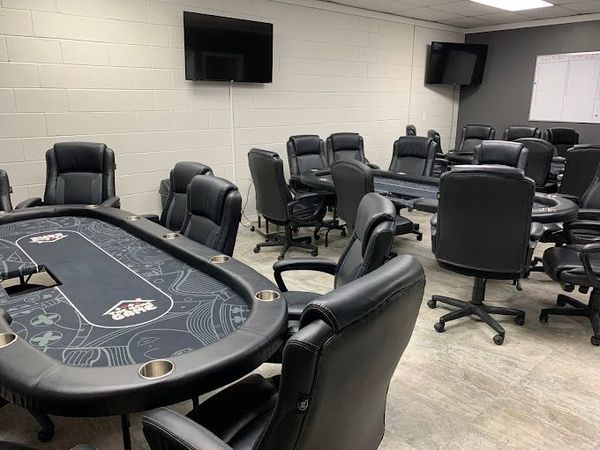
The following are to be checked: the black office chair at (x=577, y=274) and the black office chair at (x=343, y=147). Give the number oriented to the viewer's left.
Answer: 1

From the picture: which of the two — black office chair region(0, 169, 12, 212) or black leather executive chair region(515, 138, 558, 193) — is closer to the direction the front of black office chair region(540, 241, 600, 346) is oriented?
the black office chair

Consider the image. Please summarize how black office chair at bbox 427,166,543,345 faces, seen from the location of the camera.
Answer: facing away from the viewer

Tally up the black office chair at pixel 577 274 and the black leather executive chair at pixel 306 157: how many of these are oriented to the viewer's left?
1

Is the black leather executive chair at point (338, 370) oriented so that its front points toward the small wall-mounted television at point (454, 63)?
no

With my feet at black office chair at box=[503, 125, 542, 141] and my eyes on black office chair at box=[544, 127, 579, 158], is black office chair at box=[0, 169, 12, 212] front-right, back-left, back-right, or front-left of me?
back-right

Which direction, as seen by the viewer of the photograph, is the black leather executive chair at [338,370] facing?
facing away from the viewer and to the left of the viewer

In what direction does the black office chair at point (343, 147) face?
toward the camera

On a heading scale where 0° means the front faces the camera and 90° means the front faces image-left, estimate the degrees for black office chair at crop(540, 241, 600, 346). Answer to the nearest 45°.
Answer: approximately 90°

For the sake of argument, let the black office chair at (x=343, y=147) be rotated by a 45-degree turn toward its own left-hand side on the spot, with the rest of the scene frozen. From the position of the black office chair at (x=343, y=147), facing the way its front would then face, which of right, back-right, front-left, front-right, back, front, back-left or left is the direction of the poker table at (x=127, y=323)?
front-right

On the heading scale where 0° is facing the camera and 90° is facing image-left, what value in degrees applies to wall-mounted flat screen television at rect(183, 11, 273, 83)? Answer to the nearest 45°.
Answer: approximately 315°

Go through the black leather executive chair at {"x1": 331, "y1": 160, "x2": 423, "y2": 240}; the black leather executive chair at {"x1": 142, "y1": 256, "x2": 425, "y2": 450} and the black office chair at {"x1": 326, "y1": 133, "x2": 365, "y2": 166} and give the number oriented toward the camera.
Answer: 1

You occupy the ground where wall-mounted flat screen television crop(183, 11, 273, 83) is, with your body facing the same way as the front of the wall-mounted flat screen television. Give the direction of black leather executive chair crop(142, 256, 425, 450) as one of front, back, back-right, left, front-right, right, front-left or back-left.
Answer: front-right
